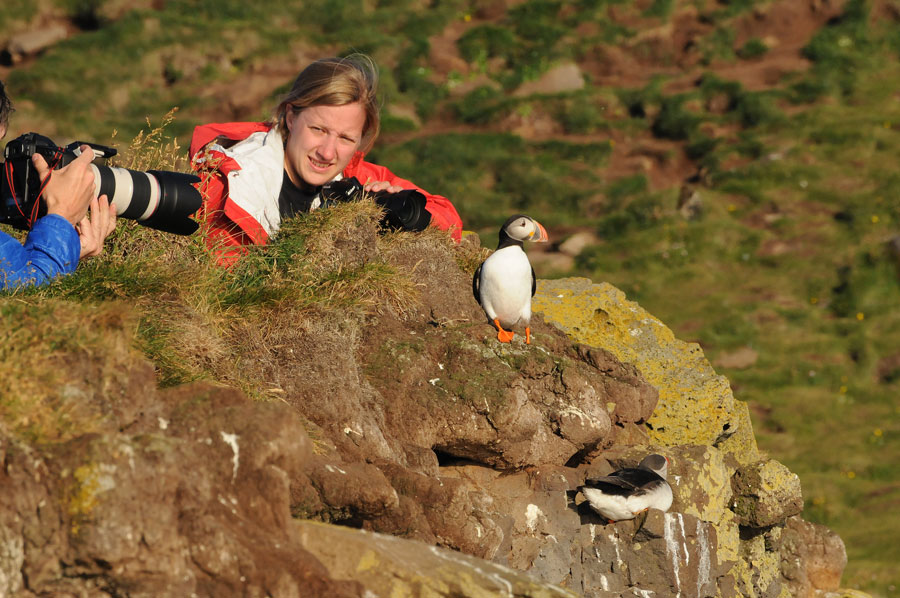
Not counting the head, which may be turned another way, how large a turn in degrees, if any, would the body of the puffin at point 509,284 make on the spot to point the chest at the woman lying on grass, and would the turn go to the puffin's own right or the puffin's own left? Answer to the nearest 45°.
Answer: approximately 135° to the puffin's own right

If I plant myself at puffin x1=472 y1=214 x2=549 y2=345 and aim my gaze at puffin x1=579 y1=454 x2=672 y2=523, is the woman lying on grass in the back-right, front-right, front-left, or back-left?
back-right

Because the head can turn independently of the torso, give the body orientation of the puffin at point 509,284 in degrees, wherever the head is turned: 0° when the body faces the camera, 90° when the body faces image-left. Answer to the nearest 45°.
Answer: approximately 315°

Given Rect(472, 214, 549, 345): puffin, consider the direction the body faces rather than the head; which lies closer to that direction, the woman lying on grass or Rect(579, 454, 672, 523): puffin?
the puffin
